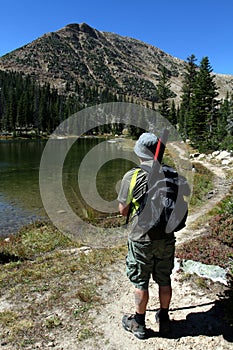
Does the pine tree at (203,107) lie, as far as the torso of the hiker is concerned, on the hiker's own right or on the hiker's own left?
on the hiker's own right

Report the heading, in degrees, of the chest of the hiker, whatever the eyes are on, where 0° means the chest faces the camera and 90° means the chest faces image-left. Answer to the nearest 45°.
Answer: approximately 135°
